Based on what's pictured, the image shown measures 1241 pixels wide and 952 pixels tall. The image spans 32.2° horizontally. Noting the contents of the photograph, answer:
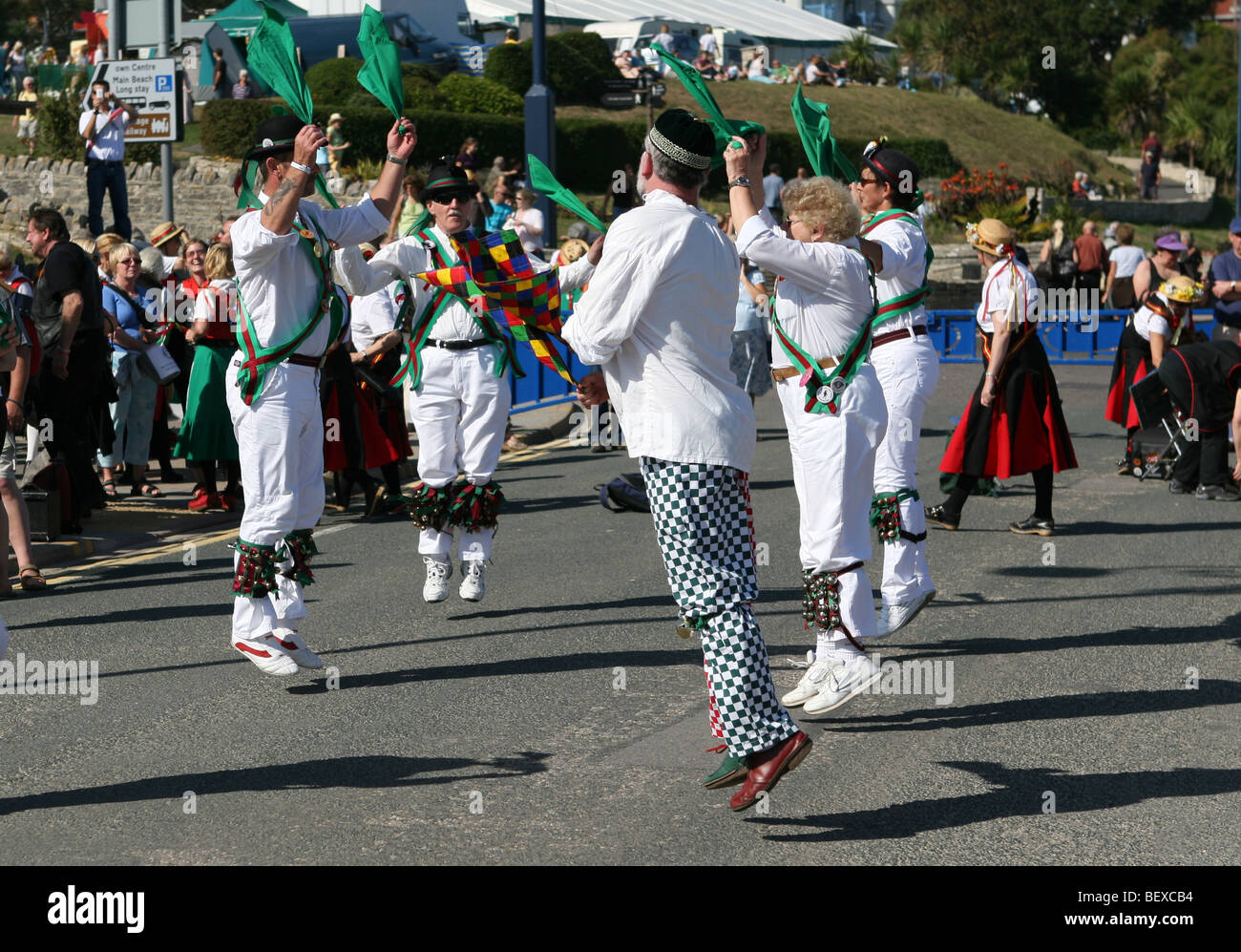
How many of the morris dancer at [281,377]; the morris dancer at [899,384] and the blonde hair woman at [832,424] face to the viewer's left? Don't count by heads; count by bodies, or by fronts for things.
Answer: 2

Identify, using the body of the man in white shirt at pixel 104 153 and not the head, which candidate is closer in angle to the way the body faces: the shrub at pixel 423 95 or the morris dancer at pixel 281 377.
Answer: the morris dancer

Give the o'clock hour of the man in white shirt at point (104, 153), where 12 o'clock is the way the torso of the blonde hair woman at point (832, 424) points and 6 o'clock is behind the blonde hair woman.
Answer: The man in white shirt is roughly at 2 o'clock from the blonde hair woman.

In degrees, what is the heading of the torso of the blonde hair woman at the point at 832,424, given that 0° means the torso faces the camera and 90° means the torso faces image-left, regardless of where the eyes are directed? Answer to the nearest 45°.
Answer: approximately 90°

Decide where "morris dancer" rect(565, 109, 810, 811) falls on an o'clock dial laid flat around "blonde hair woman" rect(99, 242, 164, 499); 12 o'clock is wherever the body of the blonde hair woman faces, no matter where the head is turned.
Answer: The morris dancer is roughly at 1 o'clock from the blonde hair woman.

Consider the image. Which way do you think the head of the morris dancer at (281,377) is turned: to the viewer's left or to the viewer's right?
to the viewer's right

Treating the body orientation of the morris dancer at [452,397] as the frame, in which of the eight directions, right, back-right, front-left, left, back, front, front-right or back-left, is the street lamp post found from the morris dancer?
back

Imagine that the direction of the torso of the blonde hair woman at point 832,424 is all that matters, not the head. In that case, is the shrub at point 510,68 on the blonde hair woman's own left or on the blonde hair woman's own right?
on the blonde hair woman's own right

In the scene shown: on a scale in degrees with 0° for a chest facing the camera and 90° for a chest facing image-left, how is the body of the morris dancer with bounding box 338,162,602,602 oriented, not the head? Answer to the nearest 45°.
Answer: approximately 0°

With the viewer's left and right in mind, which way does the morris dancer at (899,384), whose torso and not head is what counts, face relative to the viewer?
facing to the left of the viewer

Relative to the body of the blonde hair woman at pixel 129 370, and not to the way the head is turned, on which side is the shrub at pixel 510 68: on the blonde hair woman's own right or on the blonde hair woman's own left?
on the blonde hair woman's own left

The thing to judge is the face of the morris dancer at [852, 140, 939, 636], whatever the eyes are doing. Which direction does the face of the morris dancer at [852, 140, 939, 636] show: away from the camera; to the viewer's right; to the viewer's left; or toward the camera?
to the viewer's left
